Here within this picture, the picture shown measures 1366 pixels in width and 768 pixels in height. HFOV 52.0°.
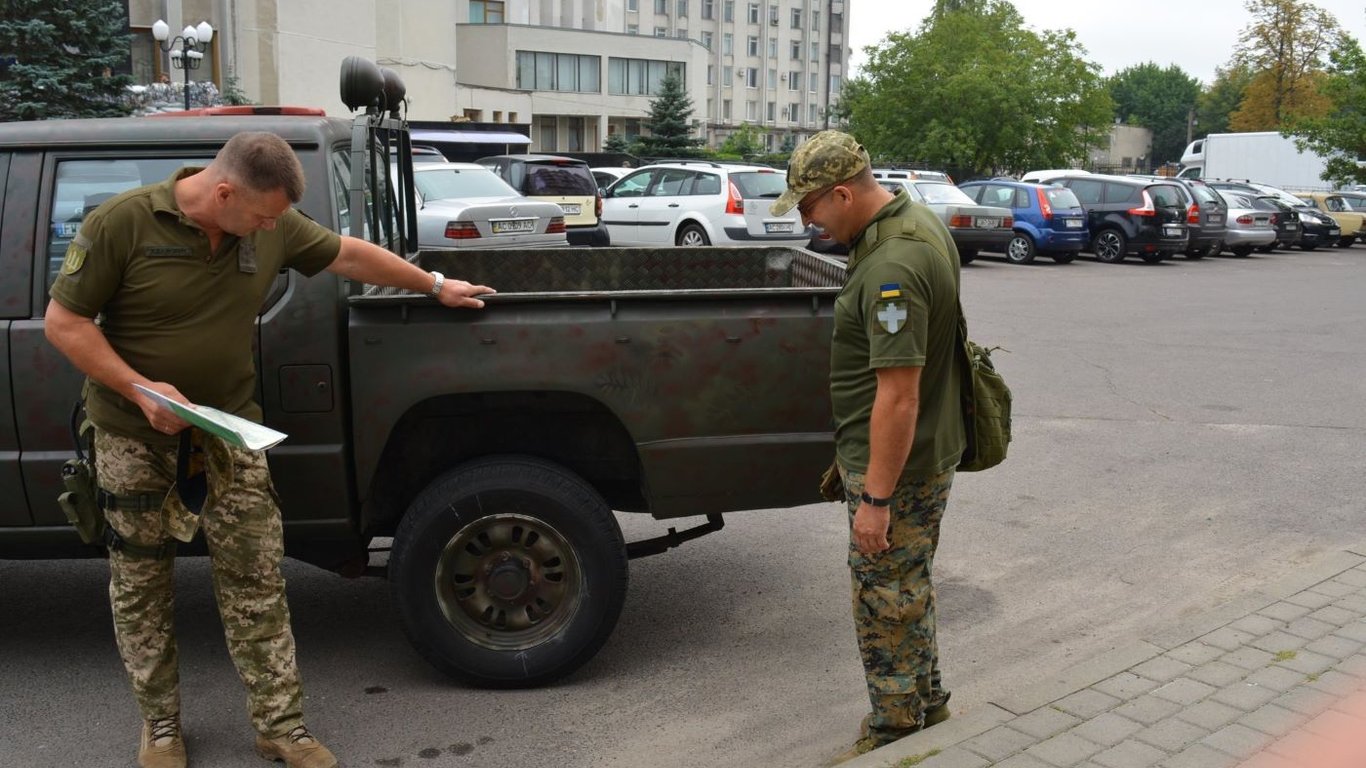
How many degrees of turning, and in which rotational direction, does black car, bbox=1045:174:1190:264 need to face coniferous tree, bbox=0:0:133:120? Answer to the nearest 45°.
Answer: approximately 45° to its left

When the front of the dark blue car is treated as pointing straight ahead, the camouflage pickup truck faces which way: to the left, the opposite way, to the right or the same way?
to the left

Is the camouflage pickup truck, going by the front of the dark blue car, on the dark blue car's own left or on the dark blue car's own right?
on the dark blue car's own left

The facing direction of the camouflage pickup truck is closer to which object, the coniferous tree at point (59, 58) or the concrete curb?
the coniferous tree

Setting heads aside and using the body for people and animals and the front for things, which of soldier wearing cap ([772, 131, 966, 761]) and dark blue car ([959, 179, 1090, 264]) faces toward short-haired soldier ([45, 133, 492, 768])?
the soldier wearing cap

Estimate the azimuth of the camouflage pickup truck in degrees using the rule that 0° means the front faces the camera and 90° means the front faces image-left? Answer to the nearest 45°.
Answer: approximately 90°

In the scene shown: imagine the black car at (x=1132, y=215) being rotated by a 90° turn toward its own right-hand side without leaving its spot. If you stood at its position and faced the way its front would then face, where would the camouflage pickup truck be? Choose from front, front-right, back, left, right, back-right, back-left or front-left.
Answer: back-right

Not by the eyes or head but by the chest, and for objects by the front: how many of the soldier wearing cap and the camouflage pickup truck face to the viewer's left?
2

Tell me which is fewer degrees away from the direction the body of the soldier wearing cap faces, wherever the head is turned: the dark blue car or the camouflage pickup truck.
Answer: the camouflage pickup truck

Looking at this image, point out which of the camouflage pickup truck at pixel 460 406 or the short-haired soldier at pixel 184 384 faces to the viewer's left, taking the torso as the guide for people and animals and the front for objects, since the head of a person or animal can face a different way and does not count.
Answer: the camouflage pickup truck

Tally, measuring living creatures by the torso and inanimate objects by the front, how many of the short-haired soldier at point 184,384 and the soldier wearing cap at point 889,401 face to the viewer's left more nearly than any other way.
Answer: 1

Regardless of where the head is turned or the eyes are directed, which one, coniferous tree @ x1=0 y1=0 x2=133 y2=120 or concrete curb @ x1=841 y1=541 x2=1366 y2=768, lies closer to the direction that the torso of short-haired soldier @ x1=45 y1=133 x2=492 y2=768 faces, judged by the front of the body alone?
the concrete curb

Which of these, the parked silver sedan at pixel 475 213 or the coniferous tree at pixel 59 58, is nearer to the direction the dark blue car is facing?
the coniferous tree

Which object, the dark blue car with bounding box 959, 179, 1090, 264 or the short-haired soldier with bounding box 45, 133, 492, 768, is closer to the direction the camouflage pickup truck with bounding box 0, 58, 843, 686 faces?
the short-haired soldier

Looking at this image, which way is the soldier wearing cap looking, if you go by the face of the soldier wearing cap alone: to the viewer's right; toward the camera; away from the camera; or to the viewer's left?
to the viewer's left

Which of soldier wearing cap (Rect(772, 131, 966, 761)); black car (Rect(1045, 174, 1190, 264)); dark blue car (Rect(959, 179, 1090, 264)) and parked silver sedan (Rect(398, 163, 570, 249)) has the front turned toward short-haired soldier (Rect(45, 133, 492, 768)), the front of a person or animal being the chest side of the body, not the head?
the soldier wearing cap

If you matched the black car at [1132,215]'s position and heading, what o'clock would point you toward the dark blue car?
The dark blue car is roughly at 9 o'clock from the black car.

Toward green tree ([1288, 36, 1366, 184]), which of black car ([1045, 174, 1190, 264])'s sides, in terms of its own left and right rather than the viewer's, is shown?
right
